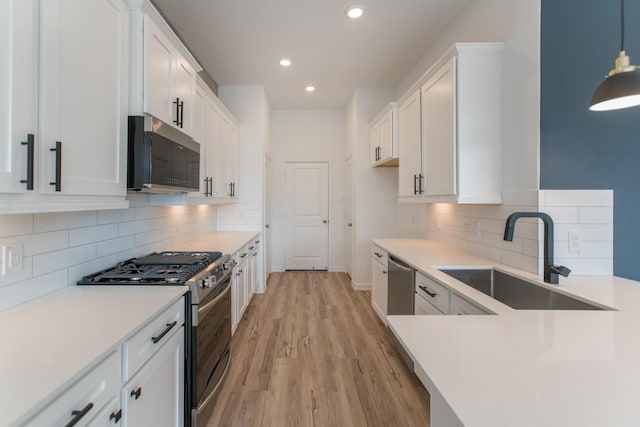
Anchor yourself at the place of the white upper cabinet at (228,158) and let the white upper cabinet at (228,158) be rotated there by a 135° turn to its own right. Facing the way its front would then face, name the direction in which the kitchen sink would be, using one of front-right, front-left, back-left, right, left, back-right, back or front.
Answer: left

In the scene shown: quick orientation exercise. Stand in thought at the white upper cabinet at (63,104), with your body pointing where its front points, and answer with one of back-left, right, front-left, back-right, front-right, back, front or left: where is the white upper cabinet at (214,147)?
left

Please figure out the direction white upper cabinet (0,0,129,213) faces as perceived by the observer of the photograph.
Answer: facing the viewer and to the right of the viewer

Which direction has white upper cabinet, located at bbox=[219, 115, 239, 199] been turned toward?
to the viewer's right

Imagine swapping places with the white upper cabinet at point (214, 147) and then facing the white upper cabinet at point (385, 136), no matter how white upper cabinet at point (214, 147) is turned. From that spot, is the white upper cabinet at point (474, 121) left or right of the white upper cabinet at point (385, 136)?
right

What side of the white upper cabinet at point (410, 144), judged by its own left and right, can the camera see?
left

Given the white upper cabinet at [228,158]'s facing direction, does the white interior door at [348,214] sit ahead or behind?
ahead

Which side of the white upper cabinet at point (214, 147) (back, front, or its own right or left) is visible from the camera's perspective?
right

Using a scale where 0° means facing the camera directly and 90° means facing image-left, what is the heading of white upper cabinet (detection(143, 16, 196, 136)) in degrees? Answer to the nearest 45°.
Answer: approximately 315°

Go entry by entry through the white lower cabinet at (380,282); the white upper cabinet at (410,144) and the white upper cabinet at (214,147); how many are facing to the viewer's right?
1

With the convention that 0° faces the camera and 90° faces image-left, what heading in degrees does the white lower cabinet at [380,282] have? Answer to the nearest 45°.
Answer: approximately 90°

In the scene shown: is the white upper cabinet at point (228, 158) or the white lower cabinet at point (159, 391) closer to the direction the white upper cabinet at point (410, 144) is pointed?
the white upper cabinet
